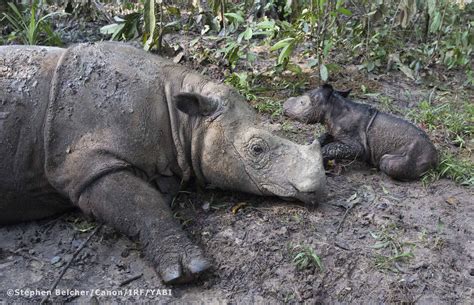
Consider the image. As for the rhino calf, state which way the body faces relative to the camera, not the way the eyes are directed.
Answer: to the viewer's left

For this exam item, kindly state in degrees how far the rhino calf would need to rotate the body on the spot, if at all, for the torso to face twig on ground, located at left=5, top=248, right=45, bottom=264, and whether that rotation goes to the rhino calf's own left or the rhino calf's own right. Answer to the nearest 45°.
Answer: approximately 45° to the rhino calf's own left

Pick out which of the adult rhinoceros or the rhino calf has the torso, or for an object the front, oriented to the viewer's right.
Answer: the adult rhinoceros

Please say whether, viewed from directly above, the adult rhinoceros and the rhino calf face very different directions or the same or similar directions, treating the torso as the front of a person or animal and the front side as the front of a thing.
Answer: very different directions

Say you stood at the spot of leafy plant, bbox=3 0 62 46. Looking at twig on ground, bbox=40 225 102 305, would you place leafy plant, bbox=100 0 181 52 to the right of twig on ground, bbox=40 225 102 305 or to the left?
left

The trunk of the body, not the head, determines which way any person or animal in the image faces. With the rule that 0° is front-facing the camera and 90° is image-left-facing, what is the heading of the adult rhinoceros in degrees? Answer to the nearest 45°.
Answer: approximately 270°

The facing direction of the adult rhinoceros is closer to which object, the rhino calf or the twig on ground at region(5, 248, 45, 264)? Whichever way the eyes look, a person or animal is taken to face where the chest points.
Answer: the rhino calf

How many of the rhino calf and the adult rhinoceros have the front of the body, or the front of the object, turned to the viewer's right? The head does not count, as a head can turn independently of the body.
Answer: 1

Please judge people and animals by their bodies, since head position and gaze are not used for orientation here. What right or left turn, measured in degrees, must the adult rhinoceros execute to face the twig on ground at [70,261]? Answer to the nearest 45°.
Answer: approximately 135° to its right
